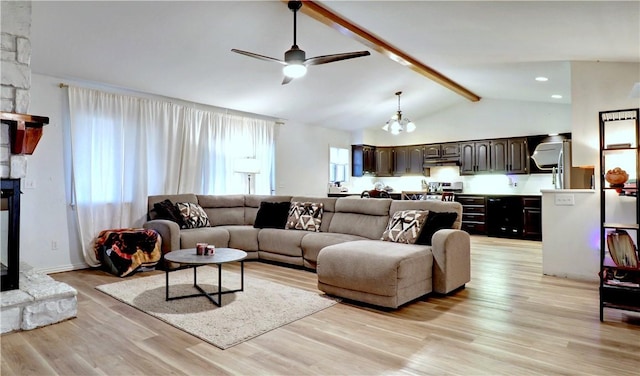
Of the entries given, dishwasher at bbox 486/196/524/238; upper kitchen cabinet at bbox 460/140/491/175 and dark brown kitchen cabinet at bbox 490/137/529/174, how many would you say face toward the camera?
3

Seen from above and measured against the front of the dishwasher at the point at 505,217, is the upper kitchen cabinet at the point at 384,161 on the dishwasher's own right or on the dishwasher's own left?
on the dishwasher's own right

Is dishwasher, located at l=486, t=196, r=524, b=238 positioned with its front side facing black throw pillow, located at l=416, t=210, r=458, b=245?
yes

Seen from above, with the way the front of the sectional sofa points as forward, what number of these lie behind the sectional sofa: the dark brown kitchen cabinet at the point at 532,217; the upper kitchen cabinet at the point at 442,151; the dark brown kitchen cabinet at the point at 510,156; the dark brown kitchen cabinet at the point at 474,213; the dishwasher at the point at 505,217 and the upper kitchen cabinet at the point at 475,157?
6

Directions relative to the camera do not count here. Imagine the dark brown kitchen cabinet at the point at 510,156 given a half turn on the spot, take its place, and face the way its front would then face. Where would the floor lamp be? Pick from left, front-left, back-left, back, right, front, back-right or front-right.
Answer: back-left

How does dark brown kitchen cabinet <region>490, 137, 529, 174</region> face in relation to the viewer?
toward the camera

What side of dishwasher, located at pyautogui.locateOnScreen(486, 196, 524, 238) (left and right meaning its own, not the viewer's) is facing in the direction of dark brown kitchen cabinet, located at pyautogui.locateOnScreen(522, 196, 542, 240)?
left

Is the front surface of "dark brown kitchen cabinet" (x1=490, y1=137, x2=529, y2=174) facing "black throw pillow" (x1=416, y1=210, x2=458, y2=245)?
yes

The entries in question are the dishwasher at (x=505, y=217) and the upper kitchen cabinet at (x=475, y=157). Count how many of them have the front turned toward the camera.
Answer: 2

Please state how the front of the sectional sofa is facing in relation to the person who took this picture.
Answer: facing the viewer and to the left of the viewer

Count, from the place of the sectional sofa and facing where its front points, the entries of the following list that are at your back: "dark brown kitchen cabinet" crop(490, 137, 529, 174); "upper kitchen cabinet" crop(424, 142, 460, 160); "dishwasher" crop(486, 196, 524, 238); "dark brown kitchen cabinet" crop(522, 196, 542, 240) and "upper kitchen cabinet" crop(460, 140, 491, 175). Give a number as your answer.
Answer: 5

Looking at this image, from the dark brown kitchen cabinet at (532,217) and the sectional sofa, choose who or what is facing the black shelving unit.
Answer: the dark brown kitchen cabinet

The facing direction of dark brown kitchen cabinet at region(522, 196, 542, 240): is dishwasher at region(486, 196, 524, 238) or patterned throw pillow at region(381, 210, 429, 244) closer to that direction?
the patterned throw pillow

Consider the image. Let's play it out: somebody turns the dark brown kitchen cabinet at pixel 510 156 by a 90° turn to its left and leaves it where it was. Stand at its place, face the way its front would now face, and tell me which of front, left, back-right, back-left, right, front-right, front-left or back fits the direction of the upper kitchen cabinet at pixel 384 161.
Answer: back

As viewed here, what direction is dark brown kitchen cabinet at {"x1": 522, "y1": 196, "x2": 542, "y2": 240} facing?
toward the camera

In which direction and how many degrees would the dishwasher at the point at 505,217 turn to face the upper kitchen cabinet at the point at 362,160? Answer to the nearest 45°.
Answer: approximately 90° to its right
